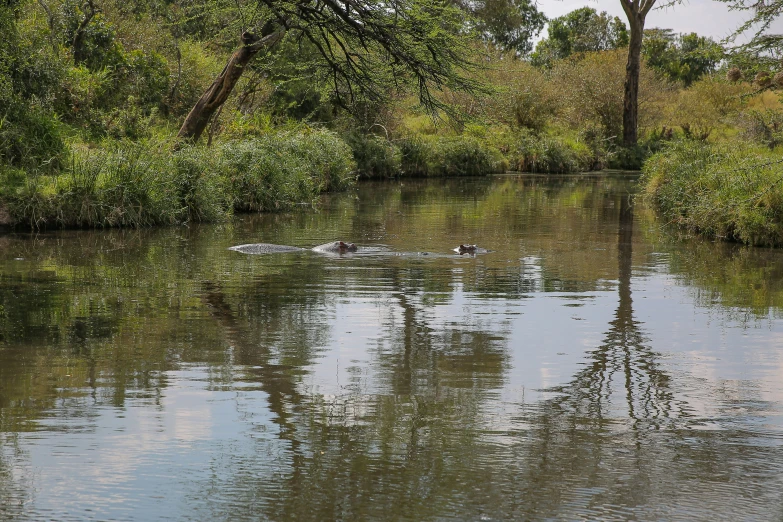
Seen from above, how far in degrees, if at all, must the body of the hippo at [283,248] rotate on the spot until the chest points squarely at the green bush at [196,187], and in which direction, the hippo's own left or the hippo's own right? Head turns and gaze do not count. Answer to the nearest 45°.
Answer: approximately 90° to the hippo's own left

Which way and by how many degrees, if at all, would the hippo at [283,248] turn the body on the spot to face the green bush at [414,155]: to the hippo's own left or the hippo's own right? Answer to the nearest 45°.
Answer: approximately 90° to the hippo's own left

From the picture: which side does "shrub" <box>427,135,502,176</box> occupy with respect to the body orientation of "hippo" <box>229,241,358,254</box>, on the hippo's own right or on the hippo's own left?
on the hippo's own left

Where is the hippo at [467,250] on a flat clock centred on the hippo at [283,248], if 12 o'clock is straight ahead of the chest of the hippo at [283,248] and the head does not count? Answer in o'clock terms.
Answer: the hippo at [467,250] is roughly at 12 o'clock from the hippo at [283,248].

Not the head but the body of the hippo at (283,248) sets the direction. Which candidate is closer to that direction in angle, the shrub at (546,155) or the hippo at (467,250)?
the hippo

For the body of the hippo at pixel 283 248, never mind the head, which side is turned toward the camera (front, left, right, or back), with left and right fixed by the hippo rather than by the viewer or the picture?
right

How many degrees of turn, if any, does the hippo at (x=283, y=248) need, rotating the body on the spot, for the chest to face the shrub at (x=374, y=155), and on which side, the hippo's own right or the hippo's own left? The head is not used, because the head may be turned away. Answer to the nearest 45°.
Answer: approximately 90° to the hippo's own left

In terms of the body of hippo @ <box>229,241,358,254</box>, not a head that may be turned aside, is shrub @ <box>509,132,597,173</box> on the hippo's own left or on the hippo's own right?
on the hippo's own left

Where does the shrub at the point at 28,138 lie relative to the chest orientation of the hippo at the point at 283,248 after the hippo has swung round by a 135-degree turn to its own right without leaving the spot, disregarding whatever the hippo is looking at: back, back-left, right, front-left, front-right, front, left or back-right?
right
